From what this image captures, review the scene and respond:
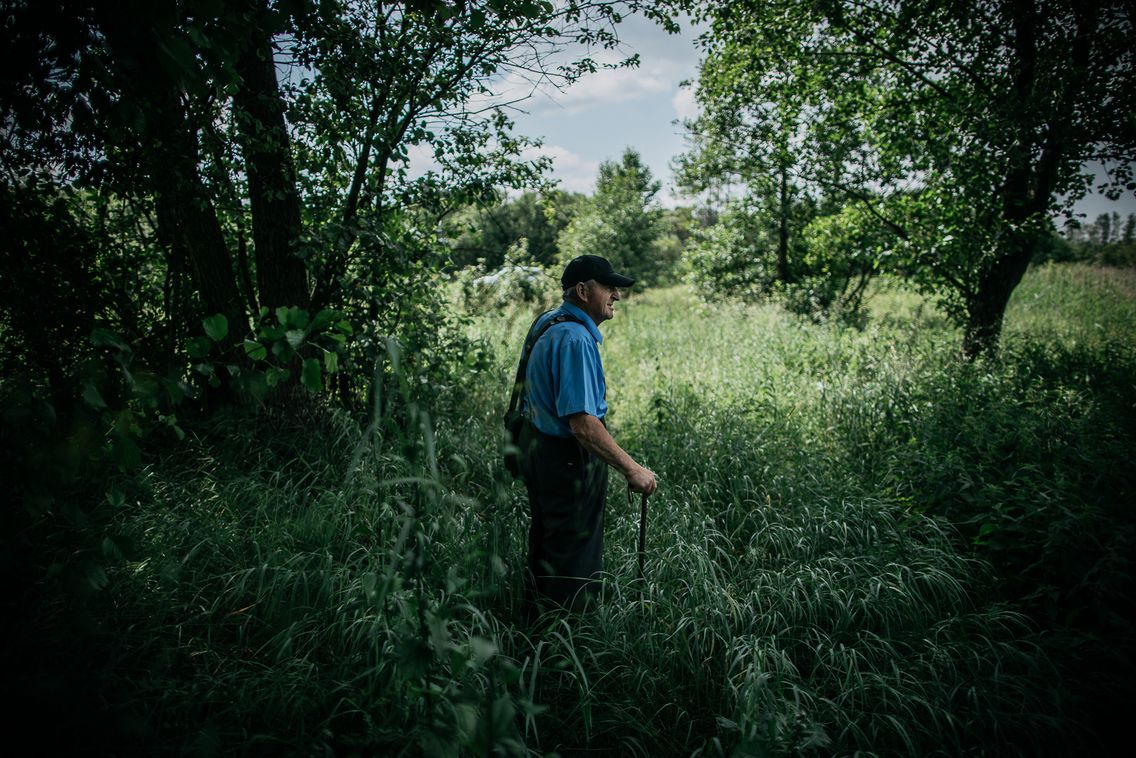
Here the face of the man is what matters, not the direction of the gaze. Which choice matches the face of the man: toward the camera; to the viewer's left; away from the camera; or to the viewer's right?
to the viewer's right

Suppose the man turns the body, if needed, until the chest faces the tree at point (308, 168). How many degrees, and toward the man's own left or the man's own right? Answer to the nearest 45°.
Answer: approximately 135° to the man's own left

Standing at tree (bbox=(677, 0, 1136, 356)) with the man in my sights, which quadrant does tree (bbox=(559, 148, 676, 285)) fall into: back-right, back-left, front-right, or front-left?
back-right

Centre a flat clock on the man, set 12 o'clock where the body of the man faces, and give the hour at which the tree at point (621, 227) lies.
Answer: The tree is roughly at 9 o'clock from the man.

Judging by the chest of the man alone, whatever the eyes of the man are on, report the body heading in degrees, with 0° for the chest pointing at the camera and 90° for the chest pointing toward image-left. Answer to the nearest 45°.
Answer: approximately 270°

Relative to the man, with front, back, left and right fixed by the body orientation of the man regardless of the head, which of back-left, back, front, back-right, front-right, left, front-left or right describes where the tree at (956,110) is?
front-left
